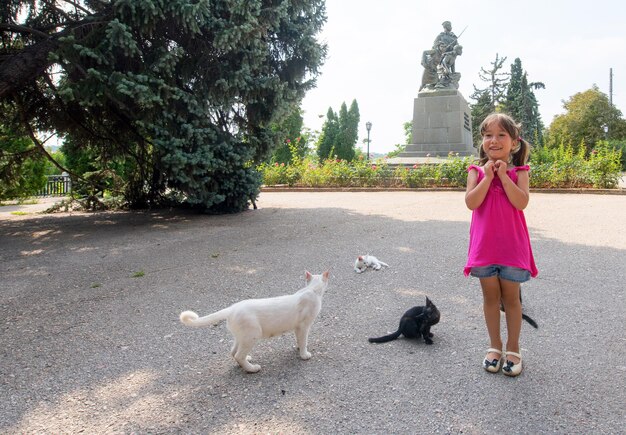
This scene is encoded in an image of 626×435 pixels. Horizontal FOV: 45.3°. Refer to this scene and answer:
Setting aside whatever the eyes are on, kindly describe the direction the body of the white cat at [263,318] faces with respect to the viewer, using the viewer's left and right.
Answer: facing away from the viewer and to the right of the viewer

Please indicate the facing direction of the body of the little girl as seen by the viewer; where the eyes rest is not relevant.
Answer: toward the camera

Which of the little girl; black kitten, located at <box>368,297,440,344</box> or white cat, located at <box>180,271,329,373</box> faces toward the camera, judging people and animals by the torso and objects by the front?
the little girl

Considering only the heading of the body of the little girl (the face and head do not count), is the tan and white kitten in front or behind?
behind

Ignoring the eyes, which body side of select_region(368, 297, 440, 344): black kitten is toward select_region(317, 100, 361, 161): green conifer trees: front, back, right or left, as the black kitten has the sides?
left

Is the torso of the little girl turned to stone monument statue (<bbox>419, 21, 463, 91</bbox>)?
no

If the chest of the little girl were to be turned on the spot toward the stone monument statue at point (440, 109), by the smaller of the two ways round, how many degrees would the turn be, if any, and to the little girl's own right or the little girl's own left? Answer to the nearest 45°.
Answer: approximately 180°

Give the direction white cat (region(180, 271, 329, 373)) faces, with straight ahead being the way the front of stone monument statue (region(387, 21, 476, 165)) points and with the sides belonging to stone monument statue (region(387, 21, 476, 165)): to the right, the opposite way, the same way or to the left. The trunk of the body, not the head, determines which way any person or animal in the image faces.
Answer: to the left

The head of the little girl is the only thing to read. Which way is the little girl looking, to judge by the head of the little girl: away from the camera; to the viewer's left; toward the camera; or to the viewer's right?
toward the camera

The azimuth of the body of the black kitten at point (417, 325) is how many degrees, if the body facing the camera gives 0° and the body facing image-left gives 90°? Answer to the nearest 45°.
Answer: approximately 270°

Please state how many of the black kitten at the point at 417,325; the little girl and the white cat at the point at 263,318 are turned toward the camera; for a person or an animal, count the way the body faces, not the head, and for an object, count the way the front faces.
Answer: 1

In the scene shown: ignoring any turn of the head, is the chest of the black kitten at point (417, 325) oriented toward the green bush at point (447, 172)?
no

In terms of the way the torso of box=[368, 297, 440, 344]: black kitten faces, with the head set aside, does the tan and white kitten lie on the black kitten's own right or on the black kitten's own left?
on the black kitten's own left

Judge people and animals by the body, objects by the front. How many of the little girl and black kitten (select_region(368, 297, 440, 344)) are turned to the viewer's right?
1

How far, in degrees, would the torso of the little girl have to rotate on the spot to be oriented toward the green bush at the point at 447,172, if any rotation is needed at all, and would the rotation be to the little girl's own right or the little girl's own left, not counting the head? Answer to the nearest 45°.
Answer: approximately 180°
